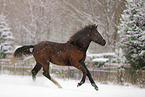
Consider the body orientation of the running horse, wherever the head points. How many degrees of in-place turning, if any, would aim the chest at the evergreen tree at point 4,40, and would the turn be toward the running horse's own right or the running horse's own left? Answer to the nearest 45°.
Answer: approximately 90° to the running horse's own left

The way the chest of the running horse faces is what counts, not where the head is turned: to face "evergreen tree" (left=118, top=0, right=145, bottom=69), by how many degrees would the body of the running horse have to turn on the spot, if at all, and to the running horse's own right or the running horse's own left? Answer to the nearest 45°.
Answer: approximately 45° to the running horse's own left

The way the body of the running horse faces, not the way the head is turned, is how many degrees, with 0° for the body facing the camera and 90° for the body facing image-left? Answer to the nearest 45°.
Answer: approximately 270°
